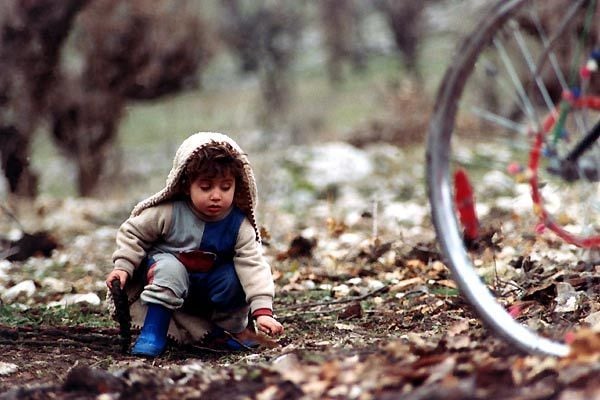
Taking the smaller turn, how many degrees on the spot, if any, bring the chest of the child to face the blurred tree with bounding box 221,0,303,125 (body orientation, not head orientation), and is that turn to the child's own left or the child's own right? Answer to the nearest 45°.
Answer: approximately 180°

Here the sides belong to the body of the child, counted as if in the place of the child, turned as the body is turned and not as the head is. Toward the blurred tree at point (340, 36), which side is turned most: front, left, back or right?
back

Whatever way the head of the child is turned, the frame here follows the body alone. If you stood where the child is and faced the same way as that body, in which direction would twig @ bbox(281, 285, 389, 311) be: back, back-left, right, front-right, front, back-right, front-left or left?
back-left

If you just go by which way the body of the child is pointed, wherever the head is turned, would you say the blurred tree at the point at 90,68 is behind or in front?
behind

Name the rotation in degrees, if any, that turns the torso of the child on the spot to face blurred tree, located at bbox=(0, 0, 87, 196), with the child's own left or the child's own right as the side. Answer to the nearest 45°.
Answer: approximately 180°

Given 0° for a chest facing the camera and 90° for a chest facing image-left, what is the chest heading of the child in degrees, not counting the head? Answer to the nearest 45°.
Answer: approximately 0°
